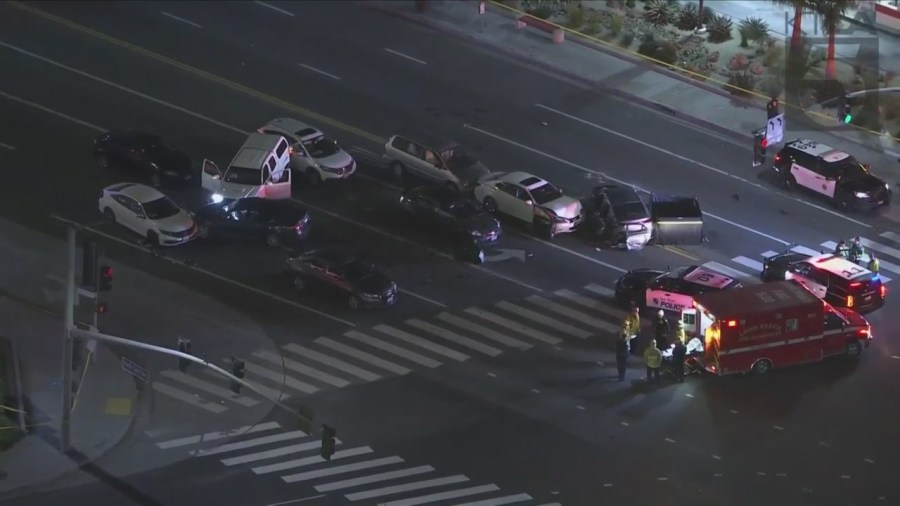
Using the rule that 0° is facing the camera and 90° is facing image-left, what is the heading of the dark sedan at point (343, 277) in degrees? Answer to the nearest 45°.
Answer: approximately 315°

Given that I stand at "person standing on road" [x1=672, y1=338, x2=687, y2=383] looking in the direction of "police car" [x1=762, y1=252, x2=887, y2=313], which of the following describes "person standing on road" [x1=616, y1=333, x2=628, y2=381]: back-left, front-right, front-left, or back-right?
back-left

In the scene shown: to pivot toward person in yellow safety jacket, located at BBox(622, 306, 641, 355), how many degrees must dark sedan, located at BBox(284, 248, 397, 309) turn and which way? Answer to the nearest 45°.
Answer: approximately 45° to its left

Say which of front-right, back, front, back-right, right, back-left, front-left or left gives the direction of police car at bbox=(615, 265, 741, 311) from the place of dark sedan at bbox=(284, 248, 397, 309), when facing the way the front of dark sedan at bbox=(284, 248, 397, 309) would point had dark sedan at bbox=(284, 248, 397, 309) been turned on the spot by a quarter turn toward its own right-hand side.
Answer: back-left

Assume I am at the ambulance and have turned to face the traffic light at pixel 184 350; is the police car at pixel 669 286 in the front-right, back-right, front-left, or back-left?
front-right

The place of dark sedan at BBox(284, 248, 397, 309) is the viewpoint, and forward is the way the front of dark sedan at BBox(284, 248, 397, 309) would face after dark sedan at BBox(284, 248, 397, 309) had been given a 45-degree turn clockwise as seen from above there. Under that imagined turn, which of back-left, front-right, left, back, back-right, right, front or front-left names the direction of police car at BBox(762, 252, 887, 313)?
left
